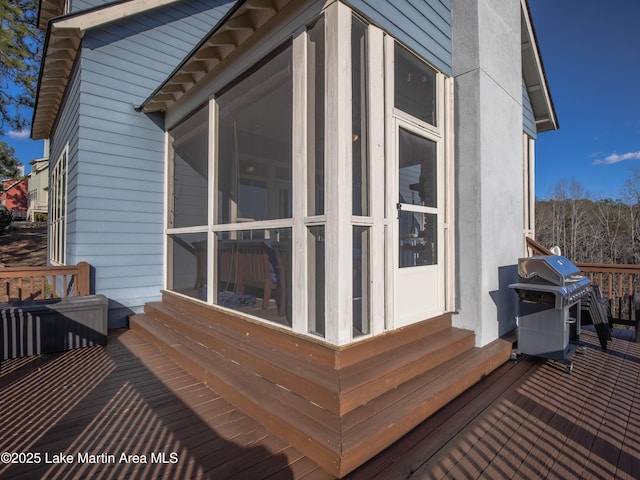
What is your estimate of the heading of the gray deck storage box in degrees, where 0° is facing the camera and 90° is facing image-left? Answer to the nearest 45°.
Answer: approximately 315°

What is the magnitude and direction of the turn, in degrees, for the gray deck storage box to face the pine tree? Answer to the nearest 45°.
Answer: approximately 135° to its left

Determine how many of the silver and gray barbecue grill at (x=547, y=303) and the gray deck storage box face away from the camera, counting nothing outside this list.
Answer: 0

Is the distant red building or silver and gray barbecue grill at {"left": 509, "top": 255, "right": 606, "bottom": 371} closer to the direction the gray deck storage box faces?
the silver and gray barbecue grill

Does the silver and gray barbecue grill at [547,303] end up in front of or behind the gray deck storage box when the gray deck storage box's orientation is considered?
in front

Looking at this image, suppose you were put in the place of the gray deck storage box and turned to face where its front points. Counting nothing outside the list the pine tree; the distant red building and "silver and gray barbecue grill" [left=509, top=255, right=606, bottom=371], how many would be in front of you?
1
